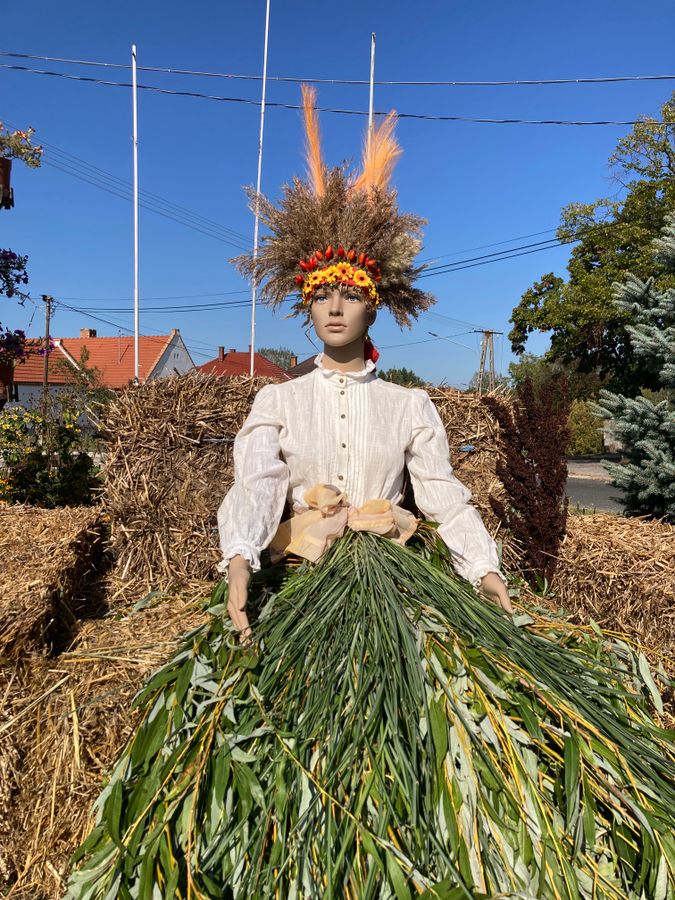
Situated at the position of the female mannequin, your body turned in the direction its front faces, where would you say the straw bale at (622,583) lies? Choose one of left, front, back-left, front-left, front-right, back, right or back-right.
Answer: back-left

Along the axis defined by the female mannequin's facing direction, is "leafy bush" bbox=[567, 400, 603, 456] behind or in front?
behind

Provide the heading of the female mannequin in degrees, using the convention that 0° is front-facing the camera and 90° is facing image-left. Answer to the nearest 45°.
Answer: approximately 0°

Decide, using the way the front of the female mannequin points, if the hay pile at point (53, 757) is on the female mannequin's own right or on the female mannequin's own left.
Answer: on the female mannequin's own right

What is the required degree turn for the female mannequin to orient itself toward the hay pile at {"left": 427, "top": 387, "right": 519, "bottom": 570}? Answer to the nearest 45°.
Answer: approximately 180°

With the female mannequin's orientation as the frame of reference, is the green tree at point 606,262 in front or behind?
behind

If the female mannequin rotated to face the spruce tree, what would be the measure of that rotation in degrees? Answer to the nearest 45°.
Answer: approximately 135° to its left
